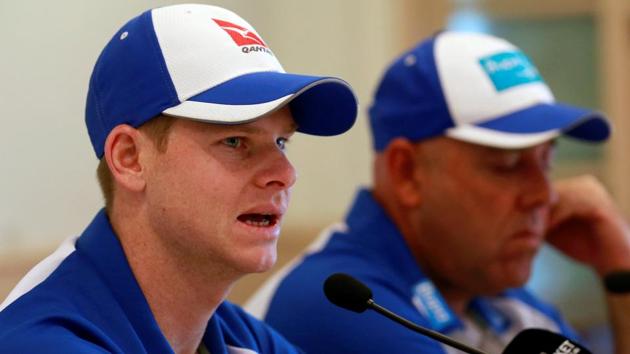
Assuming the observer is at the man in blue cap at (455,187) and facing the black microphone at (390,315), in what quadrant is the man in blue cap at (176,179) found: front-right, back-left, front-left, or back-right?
front-right

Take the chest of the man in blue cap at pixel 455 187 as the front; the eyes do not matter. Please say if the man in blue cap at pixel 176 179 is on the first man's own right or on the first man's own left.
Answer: on the first man's own right

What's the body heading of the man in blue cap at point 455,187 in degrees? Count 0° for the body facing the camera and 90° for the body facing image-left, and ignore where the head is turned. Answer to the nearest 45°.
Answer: approximately 315°

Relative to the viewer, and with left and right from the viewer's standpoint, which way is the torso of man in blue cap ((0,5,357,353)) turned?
facing the viewer and to the right of the viewer

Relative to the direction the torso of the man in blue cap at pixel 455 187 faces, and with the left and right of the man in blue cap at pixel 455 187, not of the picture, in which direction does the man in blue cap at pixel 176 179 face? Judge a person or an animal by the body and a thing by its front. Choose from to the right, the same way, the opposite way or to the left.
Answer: the same way

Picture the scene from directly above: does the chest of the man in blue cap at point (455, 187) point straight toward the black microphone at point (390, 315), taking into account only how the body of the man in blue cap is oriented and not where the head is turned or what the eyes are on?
no

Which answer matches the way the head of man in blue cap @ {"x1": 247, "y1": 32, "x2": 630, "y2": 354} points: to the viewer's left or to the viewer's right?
to the viewer's right

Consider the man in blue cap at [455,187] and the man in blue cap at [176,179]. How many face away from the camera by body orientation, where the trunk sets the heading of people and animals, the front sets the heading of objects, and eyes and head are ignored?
0

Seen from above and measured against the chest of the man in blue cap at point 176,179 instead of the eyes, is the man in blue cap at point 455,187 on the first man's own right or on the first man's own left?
on the first man's own left
